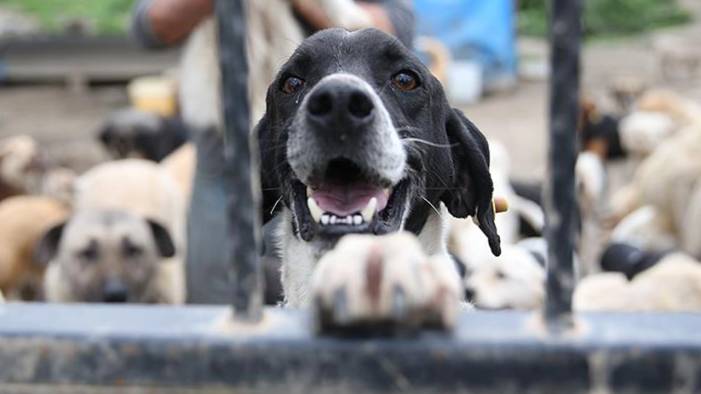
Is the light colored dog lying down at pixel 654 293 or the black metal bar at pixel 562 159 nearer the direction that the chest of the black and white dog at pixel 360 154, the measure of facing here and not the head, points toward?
the black metal bar

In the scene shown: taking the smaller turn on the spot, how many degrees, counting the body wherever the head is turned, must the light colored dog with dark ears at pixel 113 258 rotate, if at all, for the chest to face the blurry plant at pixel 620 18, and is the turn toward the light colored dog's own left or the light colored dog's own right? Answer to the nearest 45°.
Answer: approximately 135° to the light colored dog's own left

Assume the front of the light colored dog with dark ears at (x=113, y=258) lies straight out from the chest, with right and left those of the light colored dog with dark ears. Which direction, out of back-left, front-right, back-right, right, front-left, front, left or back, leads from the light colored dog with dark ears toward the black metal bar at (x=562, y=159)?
front

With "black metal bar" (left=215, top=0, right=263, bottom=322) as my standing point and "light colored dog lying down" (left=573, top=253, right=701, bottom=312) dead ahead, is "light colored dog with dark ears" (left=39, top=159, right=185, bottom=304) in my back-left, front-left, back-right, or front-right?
front-left

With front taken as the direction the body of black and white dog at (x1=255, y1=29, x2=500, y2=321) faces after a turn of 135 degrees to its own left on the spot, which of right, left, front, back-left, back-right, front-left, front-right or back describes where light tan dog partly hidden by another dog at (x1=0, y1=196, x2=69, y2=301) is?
left

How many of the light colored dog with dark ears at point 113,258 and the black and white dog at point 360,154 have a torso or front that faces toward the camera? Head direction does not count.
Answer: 2

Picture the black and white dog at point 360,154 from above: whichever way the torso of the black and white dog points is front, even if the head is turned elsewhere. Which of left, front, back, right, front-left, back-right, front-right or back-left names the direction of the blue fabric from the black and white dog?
back

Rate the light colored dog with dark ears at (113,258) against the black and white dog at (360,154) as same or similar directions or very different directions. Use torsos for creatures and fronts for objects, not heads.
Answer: same or similar directions

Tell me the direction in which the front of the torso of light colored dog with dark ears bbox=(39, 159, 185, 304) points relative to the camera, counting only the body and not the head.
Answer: toward the camera

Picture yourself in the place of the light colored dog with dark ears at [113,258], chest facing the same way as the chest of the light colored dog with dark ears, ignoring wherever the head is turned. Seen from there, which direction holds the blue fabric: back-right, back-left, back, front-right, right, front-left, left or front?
back-left

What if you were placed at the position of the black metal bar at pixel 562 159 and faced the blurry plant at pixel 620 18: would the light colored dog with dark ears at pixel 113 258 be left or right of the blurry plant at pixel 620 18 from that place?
left

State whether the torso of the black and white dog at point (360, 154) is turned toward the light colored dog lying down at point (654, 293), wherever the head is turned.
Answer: no

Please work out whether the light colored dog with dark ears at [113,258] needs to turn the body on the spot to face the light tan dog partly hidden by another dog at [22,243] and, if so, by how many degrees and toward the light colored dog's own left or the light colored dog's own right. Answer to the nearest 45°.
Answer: approximately 135° to the light colored dog's own right

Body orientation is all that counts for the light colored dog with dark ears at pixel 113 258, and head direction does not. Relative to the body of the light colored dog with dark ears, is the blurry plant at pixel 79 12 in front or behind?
behind

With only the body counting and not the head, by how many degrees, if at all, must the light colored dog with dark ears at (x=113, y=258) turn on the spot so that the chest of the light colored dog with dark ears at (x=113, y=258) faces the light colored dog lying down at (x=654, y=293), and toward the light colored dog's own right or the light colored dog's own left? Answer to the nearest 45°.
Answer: approximately 45° to the light colored dog's own left
